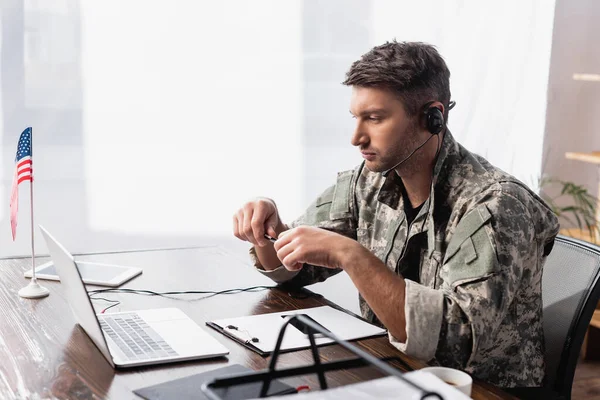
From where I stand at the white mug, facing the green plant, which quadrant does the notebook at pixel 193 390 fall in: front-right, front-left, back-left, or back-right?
back-left

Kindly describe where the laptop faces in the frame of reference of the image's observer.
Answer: facing to the right of the viewer

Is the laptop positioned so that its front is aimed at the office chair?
yes

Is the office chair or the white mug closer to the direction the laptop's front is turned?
the office chair

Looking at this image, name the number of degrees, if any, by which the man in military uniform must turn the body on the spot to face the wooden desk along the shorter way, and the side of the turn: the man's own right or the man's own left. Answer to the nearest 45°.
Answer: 0° — they already face it

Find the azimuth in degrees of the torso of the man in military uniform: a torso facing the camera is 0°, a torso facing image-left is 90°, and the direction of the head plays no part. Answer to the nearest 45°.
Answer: approximately 45°

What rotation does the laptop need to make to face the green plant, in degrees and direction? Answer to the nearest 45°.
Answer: approximately 45° to its left

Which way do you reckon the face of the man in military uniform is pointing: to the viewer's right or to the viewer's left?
to the viewer's left

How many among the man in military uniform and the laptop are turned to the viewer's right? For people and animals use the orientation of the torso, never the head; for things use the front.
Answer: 1

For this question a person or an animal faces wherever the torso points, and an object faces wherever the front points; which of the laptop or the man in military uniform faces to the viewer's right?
the laptop
